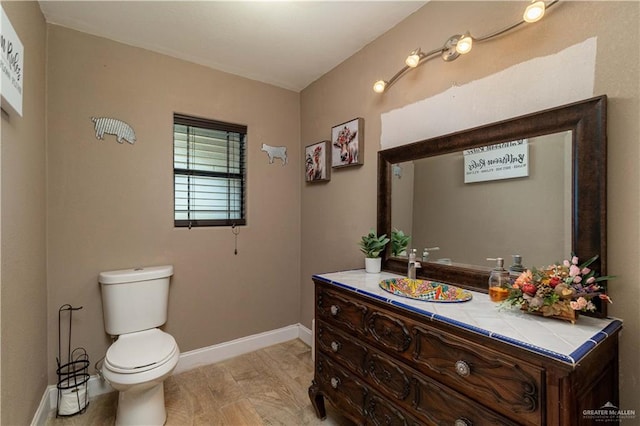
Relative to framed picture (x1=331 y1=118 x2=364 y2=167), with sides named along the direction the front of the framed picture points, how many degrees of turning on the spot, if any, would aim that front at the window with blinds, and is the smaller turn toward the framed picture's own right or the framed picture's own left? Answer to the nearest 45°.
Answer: approximately 45° to the framed picture's own right

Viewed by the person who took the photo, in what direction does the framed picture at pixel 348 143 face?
facing the viewer and to the left of the viewer

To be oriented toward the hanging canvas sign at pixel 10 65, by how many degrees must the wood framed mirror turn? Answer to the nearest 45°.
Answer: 0° — it already faces it

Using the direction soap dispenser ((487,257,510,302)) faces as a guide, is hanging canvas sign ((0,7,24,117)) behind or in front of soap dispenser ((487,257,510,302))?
in front

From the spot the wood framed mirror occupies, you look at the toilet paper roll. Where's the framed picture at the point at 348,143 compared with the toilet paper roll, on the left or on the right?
right

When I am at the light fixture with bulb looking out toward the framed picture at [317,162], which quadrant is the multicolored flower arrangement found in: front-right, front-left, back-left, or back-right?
back-left

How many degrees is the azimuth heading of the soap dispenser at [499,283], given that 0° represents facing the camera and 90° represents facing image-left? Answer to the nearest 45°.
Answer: approximately 90°

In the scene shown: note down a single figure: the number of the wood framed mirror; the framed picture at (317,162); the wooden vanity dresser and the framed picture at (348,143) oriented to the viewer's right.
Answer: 0

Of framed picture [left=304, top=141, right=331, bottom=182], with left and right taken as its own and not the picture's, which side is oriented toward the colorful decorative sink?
left

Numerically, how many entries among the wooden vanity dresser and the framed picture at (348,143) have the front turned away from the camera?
0

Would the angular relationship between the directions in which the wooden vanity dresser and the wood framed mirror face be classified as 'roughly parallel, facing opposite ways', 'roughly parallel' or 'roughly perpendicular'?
roughly parallel

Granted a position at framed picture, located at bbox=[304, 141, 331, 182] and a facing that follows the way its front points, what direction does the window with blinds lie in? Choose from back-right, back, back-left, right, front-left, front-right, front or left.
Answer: front-right

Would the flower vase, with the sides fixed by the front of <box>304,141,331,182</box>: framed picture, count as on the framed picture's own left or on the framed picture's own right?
on the framed picture's own left

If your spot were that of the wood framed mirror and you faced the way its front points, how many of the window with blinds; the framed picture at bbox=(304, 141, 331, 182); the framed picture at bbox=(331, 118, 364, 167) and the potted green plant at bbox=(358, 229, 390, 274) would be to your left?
0

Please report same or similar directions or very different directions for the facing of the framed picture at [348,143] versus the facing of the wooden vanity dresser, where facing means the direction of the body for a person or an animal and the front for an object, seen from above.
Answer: same or similar directions
